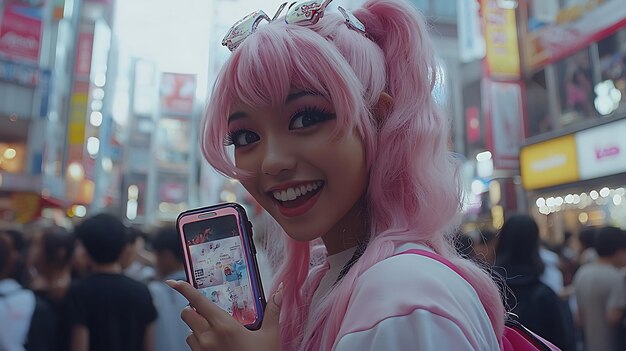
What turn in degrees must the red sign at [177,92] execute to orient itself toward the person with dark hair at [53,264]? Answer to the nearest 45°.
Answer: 0° — it already faces them

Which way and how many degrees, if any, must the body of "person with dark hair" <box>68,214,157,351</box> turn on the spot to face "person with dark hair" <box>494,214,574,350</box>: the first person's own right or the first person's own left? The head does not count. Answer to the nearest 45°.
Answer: approximately 135° to the first person's own right

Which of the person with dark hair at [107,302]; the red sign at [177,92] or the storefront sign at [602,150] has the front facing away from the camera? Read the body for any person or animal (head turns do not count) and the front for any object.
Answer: the person with dark hair

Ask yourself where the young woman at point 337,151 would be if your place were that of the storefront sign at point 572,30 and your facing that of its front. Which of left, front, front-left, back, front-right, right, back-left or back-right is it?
front-left

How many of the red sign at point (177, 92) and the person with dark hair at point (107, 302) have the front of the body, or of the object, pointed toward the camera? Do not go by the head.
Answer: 1

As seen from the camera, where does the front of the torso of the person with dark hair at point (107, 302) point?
away from the camera

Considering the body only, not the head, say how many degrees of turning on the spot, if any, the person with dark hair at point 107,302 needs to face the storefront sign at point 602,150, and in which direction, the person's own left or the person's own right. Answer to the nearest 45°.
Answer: approximately 90° to the person's own right

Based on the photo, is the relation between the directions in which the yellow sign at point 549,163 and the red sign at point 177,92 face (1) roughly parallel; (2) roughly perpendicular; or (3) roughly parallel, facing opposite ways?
roughly perpendicular

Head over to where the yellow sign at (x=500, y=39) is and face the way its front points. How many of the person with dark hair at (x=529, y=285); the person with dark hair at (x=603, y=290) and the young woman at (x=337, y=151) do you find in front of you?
3

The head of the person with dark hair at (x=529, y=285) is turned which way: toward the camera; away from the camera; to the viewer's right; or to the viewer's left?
away from the camera

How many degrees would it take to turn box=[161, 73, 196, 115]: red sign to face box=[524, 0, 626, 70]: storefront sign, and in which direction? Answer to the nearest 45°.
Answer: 0° — it already faces it

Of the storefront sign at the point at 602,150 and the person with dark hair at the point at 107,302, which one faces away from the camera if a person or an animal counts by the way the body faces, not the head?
the person with dark hair

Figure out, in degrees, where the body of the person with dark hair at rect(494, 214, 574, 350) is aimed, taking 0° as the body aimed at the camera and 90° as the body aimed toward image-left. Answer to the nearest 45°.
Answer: approximately 180°
